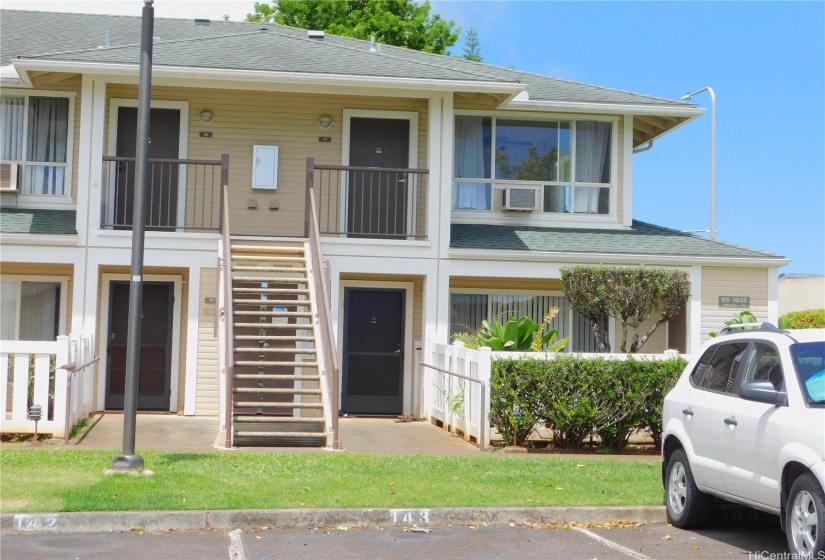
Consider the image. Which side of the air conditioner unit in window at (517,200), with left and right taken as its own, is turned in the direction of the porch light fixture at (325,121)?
right

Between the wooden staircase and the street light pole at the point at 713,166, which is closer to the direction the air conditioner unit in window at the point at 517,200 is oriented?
the wooden staircase

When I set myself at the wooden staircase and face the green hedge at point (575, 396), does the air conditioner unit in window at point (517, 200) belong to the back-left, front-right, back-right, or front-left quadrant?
front-left

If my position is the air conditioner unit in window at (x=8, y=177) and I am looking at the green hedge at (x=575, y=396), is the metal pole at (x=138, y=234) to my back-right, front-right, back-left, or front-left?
front-right

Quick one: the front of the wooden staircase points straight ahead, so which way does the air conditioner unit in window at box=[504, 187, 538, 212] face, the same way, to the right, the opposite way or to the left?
the same way

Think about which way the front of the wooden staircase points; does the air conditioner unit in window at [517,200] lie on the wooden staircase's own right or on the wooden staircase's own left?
on the wooden staircase's own left

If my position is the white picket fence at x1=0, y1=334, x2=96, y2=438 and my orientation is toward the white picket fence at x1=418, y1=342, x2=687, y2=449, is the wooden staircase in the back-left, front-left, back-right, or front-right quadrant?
front-left

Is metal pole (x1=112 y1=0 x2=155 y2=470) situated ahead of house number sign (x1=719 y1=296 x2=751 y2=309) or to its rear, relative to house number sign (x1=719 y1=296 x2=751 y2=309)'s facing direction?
ahead

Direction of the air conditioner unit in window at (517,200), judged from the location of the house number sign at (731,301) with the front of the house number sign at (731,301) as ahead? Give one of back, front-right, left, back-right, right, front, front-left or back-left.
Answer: right

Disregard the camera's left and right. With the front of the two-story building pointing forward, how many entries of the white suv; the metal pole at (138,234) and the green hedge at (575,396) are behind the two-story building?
0

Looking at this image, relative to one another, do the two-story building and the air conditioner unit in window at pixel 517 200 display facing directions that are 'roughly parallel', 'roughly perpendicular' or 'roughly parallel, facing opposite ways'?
roughly parallel

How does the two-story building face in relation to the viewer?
toward the camera

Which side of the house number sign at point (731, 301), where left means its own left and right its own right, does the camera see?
front
